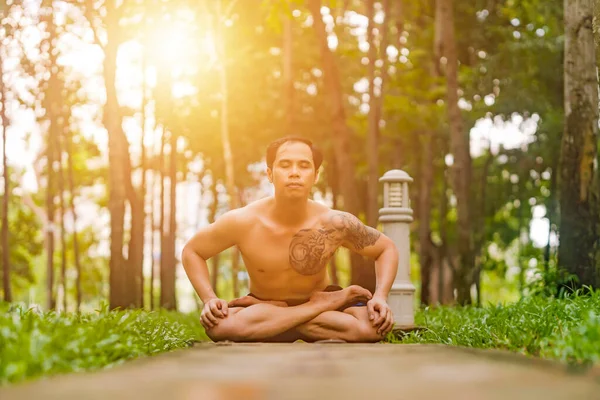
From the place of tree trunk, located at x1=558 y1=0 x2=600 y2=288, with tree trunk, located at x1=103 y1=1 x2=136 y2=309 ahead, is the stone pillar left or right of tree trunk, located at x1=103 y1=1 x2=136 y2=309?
left

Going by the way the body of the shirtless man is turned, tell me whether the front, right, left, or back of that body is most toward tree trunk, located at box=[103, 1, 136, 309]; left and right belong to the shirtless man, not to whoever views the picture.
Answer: back

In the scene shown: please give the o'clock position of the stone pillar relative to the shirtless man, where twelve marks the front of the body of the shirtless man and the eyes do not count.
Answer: The stone pillar is roughly at 7 o'clock from the shirtless man.

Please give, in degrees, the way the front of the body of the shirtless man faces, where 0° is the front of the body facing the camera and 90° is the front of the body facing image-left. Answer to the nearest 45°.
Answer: approximately 0°
